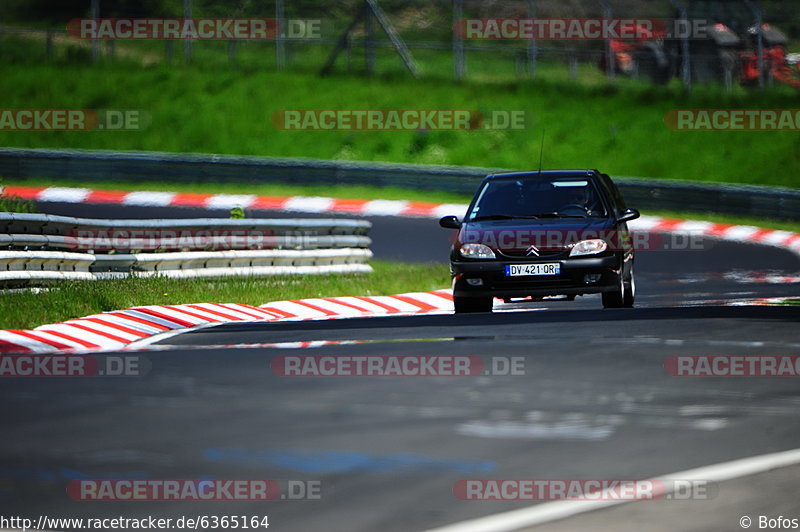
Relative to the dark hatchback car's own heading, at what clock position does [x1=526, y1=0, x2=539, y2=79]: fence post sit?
The fence post is roughly at 6 o'clock from the dark hatchback car.

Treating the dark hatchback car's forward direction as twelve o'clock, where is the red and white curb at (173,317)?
The red and white curb is roughly at 3 o'clock from the dark hatchback car.

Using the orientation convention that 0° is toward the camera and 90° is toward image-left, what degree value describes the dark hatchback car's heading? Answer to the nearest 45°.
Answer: approximately 0°

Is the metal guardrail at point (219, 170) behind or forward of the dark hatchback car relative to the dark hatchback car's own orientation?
behind

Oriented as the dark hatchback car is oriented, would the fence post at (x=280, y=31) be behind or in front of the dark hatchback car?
behind

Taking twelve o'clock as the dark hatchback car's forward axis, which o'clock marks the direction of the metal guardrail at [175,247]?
The metal guardrail is roughly at 4 o'clock from the dark hatchback car.

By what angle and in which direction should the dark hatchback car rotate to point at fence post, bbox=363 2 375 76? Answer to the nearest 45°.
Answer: approximately 180°

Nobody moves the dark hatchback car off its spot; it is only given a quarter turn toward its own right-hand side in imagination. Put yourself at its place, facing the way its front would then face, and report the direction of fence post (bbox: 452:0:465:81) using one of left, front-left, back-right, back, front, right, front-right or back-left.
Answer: right
